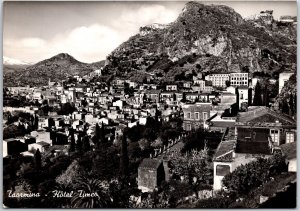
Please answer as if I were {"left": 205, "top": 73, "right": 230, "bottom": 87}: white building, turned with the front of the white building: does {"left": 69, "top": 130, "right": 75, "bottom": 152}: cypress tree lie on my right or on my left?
on my right

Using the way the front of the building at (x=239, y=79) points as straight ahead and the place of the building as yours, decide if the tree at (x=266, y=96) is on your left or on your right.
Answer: on your left

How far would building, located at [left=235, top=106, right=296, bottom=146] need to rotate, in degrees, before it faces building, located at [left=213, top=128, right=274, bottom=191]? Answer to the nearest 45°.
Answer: approximately 45° to its right

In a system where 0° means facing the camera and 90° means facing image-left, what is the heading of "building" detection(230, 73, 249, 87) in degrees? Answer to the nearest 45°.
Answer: approximately 0°

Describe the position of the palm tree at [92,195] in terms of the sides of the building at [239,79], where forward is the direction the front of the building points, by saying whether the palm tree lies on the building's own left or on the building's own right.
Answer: on the building's own right

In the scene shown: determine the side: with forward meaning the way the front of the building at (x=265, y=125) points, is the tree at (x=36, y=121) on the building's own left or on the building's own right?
on the building's own right

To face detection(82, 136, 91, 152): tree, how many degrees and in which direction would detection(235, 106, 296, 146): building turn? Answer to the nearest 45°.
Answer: approximately 90° to its right

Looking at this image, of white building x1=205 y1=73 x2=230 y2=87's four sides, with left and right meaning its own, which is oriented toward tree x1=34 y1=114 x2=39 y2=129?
right

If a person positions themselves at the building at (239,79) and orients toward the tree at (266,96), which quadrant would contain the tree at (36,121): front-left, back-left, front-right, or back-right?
front-right
